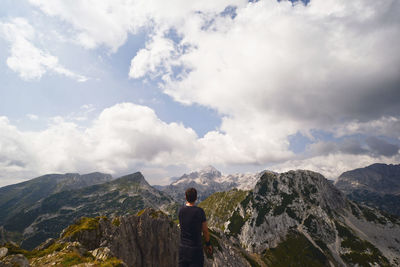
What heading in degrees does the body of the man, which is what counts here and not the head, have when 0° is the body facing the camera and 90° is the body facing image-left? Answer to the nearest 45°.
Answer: approximately 180°

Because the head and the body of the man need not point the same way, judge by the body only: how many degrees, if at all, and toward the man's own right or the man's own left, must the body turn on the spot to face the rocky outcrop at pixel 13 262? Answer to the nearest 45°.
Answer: approximately 45° to the man's own left
